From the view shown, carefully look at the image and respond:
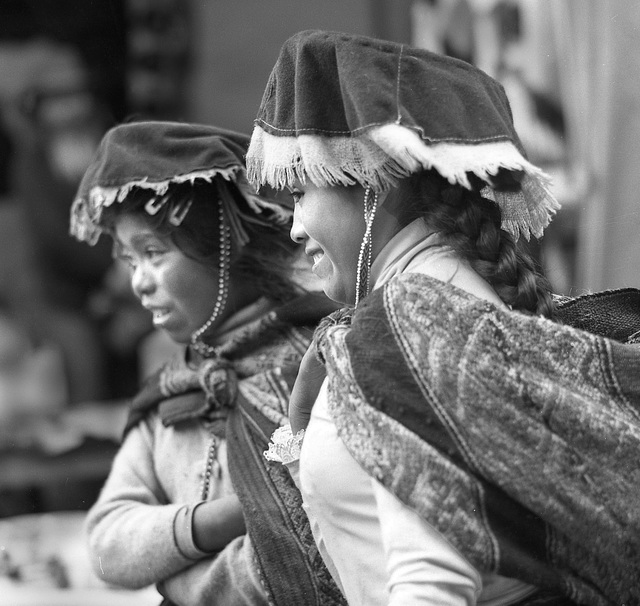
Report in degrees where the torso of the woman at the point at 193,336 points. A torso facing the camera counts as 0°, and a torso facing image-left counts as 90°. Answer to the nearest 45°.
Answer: approximately 45°

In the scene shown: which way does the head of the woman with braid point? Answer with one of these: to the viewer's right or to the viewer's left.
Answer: to the viewer's left

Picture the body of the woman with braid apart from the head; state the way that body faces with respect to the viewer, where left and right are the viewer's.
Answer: facing to the left of the viewer

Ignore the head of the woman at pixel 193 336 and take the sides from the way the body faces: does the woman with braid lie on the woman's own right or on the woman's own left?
on the woman's own left
